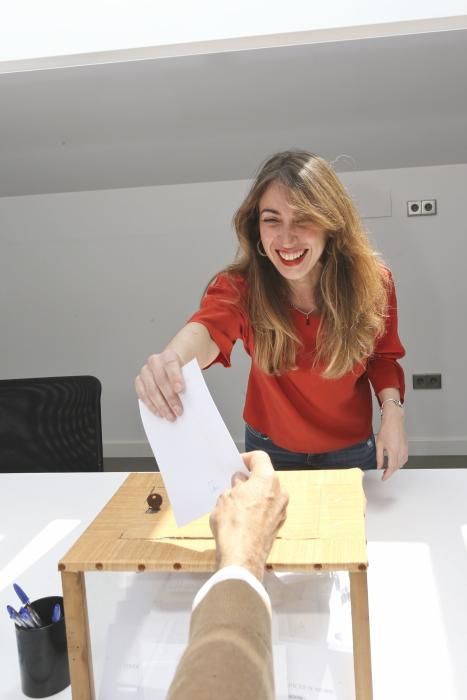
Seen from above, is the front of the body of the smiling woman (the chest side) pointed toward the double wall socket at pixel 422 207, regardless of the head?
no

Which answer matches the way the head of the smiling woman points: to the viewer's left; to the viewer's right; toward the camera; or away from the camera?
toward the camera

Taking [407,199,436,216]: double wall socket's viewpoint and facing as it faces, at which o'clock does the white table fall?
The white table is roughly at 12 o'clock from the double wall socket.

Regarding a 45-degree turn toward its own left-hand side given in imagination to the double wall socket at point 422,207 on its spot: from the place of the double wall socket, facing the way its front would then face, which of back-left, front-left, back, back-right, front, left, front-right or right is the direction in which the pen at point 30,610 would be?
front-right

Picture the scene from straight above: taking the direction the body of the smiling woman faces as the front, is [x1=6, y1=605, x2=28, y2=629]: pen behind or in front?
in front

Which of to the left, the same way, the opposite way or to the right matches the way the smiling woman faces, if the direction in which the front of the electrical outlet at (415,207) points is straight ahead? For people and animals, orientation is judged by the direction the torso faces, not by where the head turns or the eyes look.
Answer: the same way

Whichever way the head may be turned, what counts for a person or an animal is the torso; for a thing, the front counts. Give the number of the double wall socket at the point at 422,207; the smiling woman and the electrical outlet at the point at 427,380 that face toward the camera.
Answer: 3

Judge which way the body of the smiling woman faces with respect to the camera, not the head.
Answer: toward the camera

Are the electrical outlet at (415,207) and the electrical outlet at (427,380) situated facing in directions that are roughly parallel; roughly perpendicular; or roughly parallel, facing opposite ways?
roughly parallel

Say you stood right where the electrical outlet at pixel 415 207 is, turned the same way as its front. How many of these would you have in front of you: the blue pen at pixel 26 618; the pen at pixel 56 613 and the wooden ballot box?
3

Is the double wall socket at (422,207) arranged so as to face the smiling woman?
yes

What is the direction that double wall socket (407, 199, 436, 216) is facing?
toward the camera

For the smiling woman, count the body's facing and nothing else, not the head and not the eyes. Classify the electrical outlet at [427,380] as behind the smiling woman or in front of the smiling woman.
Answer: behind

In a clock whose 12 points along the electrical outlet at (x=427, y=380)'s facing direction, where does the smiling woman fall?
The smiling woman is roughly at 12 o'clock from the electrical outlet.

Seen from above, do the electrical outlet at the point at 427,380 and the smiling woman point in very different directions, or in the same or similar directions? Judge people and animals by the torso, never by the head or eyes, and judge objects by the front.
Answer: same or similar directions

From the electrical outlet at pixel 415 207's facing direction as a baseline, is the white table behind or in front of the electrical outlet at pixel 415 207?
in front

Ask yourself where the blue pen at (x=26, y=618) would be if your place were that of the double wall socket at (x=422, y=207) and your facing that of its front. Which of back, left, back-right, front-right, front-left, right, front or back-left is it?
front
